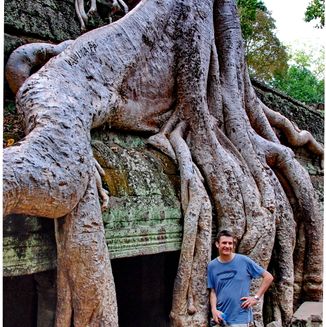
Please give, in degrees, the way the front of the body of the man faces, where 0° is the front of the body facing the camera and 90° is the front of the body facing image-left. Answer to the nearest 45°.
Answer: approximately 0°
